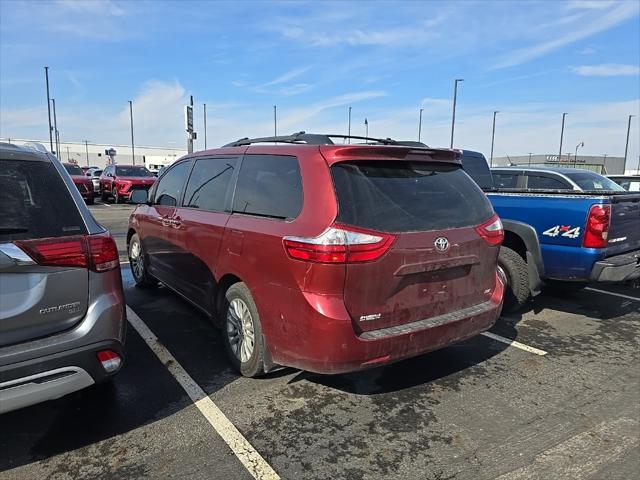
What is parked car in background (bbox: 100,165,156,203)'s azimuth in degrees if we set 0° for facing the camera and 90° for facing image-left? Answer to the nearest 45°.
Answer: approximately 315°

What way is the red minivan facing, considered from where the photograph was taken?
facing away from the viewer and to the left of the viewer

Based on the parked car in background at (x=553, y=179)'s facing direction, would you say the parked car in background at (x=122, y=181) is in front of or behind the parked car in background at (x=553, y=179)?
behind

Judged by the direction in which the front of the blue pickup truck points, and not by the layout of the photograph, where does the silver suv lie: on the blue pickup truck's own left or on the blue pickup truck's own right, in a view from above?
on the blue pickup truck's own left

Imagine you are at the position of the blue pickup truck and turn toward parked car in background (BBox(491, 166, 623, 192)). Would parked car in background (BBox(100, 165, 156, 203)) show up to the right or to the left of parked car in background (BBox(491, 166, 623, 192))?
left

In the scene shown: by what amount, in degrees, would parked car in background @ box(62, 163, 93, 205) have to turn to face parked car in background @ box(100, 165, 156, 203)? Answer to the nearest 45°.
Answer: approximately 90° to its left

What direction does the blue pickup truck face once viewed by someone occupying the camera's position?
facing away from the viewer and to the left of the viewer

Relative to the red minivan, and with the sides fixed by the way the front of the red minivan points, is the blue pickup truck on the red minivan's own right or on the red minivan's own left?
on the red minivan's own right

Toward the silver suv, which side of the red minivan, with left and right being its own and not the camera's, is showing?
left

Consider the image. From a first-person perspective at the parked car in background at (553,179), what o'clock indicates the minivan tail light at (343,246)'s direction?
The minivan tail light is roughly at 2 o'clock from the parked car in background.
